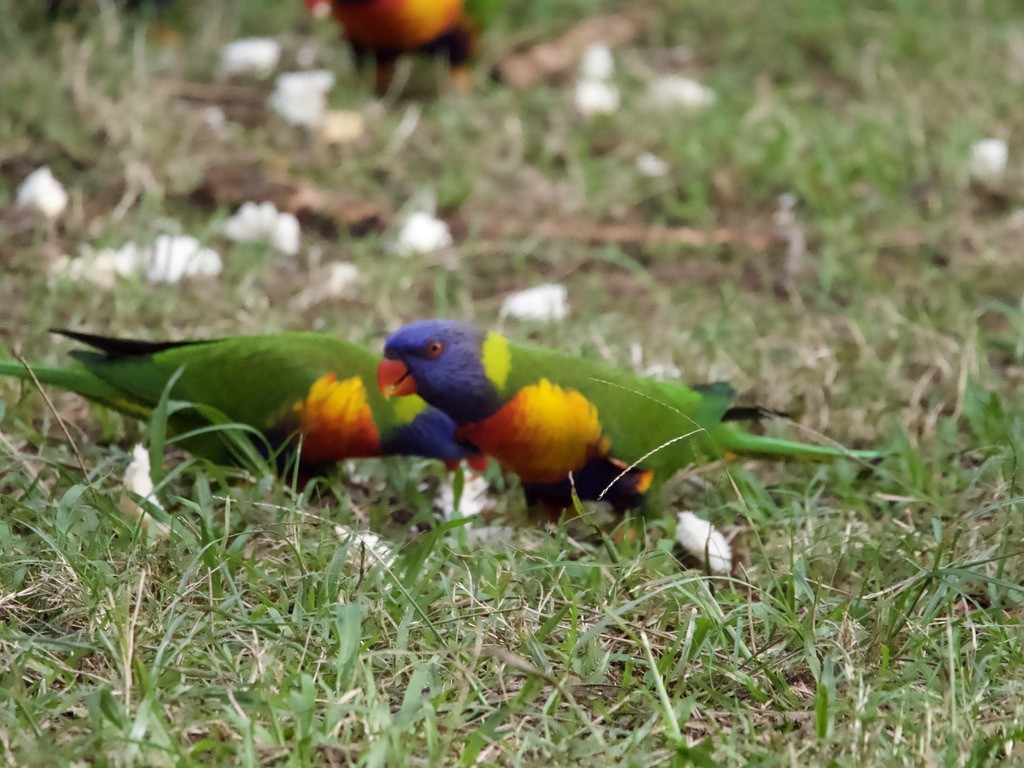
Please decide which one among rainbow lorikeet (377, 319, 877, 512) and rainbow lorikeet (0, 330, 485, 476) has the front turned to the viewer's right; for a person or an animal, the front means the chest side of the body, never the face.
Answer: rainbow lorikeet (0, 330, 485, 476)

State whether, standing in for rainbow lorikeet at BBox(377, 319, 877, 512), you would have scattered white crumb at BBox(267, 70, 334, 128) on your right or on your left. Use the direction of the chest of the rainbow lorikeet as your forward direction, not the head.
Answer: on your right

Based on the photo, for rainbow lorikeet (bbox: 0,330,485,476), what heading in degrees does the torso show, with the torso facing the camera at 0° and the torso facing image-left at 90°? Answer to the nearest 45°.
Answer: approximately 270°

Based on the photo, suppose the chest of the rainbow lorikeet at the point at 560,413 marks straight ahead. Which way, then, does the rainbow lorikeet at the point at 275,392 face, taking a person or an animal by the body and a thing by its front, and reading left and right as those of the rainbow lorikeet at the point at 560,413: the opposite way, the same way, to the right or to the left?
the opposite way

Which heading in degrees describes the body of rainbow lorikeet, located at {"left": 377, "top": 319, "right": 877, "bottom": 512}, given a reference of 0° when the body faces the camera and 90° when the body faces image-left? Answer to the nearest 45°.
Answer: approximately 90°

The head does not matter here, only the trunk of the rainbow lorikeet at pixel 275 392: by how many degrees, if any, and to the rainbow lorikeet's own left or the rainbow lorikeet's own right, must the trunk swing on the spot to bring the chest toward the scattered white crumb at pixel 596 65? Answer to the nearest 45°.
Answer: approximately 45° to the rainbow lorikeet's own left

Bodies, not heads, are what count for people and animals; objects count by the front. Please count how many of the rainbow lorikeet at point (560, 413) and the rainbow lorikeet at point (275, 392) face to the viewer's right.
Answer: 1

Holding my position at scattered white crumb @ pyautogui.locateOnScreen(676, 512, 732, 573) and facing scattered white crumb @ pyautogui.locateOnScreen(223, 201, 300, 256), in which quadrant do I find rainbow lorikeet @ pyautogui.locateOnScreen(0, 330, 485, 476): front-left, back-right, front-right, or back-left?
front-left

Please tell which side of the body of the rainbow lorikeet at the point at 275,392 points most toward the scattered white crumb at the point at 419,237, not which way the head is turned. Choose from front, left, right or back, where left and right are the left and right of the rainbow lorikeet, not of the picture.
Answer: left
